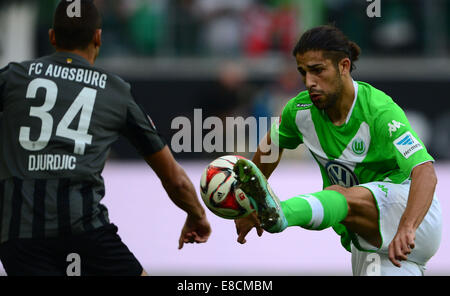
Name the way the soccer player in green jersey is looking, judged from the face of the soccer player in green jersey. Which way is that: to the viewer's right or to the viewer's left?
to the viewer's left

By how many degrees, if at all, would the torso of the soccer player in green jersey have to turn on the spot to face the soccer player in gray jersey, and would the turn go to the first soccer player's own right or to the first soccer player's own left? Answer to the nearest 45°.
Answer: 0° — they already face them

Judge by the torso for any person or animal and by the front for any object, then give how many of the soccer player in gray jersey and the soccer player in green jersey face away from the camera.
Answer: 1

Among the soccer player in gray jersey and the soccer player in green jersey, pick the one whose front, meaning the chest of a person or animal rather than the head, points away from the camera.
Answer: the soccer player in gray jersey

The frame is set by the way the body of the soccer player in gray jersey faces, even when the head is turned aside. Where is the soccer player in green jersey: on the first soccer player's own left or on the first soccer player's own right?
on the first soccer player's own right

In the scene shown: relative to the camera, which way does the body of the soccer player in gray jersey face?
away from the camera

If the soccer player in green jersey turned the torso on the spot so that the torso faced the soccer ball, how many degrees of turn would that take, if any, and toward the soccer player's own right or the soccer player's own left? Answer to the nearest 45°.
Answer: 0° — they already face it
